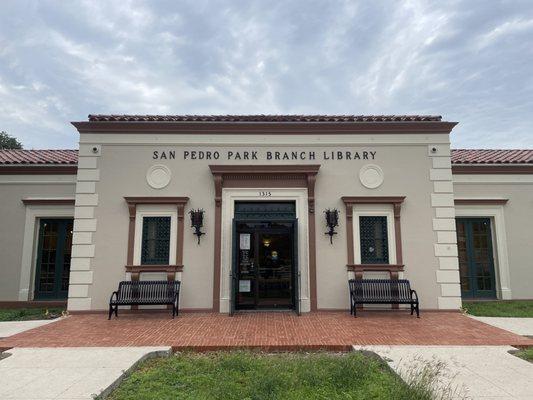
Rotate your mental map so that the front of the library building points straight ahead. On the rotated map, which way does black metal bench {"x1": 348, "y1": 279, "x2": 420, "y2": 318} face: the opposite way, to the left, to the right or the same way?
the same way

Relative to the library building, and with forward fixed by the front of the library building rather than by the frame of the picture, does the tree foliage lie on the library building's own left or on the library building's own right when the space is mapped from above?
on the library building's own right

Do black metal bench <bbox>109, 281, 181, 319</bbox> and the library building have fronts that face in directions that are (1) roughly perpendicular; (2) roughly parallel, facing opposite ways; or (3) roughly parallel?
roughly parallel

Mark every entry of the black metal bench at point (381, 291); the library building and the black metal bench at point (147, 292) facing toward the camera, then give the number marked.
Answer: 3

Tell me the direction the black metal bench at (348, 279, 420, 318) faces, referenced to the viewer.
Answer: facing the viewer

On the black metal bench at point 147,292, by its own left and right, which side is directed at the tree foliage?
back

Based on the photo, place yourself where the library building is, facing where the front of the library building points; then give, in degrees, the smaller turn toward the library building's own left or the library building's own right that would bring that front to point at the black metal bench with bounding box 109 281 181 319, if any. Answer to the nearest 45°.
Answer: approximately 90° to the library building's own right

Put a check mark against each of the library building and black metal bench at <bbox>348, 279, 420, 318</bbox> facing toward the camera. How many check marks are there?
2

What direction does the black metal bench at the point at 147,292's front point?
toward the camera

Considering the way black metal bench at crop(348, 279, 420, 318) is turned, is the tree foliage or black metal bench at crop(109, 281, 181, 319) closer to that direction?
the black metal bench
